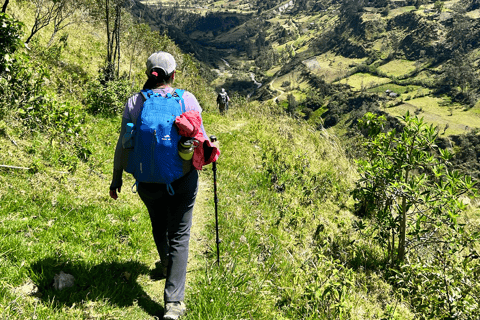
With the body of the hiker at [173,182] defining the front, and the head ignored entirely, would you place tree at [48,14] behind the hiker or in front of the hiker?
in front

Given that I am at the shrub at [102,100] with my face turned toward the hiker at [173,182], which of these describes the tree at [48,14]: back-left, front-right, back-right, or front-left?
back-right

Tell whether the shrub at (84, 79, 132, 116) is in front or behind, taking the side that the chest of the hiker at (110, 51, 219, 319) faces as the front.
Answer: in front

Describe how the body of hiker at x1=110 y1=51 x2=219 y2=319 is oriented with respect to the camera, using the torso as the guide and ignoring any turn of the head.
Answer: away from the camera

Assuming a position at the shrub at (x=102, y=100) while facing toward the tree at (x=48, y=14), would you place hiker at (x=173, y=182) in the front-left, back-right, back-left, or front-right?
back-left
